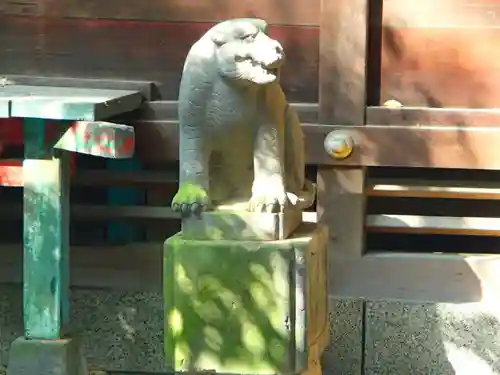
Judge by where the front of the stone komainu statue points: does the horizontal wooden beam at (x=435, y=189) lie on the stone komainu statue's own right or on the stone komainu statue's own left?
on the stone komainu statue's own left

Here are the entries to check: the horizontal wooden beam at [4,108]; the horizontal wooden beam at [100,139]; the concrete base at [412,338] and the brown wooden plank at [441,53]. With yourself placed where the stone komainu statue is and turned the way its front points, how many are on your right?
2

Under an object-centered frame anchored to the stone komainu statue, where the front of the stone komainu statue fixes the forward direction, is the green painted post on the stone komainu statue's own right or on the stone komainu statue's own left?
on the stone komainu statue's own right

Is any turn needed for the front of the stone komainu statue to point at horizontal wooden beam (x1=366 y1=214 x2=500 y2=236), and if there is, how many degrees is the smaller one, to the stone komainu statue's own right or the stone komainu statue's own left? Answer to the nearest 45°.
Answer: approximately 135° to the stone komainu statue's own left

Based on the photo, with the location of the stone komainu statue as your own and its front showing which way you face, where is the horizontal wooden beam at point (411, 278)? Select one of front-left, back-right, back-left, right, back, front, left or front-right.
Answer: back-left

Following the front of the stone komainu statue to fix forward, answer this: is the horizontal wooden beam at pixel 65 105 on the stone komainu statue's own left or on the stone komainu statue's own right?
on the stone komainu statue's own right

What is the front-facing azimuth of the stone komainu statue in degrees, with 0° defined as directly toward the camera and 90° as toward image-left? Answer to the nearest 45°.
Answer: approximately 0°

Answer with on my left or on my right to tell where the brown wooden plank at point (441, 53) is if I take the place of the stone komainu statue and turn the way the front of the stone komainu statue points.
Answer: on my left

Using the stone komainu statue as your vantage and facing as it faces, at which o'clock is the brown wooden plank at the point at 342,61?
The brown wooden plank is roughly at 7 o'clock from the stone komainu statue.

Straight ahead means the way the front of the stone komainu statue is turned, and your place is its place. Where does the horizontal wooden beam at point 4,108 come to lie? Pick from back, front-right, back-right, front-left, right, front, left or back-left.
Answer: right

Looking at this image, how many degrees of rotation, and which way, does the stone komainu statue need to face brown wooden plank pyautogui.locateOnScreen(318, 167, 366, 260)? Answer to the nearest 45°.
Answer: approximately 135° to its left
